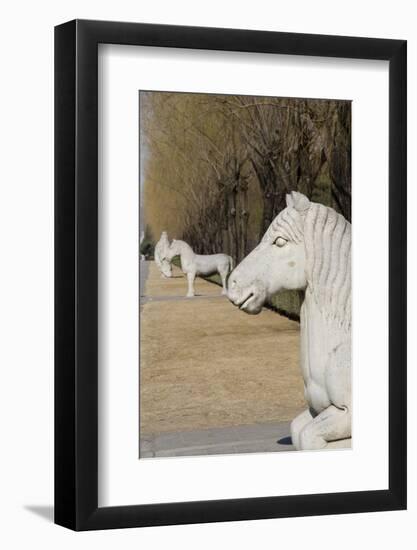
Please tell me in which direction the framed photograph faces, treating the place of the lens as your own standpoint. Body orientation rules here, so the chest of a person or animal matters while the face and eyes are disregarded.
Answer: facing the viewer and to the right of the viewer
